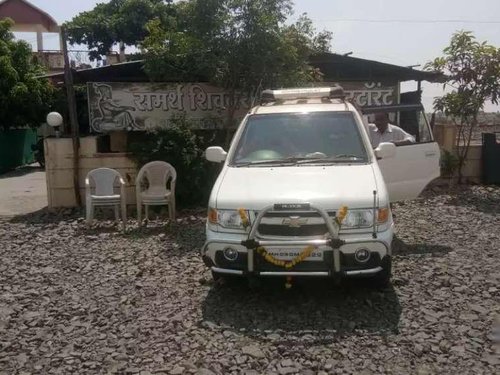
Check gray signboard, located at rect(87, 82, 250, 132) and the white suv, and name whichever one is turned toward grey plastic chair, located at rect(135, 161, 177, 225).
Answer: the gray signboard

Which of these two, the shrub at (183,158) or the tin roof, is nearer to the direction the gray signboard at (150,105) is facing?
the shrub

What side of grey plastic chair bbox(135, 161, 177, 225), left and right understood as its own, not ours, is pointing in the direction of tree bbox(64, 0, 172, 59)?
back

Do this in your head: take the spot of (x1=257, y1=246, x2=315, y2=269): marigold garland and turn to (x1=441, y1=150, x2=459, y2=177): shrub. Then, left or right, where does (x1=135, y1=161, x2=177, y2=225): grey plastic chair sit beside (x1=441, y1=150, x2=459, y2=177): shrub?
left

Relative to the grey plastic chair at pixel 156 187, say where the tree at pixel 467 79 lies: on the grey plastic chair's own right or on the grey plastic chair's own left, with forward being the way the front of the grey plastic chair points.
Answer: on the grey plastic chair's own left

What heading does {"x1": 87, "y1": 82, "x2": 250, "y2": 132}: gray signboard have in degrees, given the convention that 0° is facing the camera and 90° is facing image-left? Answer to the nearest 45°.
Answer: approximately 0°

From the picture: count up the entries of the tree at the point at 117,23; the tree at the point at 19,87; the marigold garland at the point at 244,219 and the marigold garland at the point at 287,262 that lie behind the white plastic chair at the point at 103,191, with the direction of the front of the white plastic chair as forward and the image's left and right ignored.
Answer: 2

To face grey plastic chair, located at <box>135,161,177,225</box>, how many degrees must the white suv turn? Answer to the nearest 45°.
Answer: approximately 135° to its right

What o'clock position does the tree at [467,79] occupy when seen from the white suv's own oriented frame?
The tree is roughly at 7 o'clock from the white suv.
